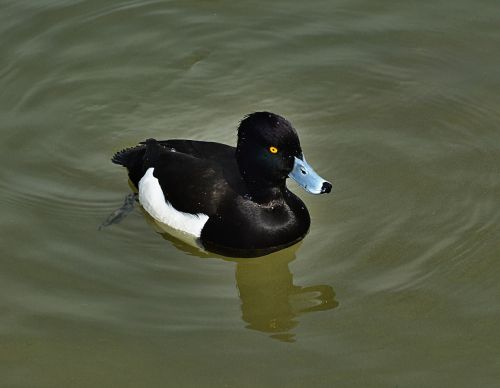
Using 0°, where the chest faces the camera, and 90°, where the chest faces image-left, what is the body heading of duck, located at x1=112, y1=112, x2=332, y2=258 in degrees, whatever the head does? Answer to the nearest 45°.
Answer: approximately 315°
